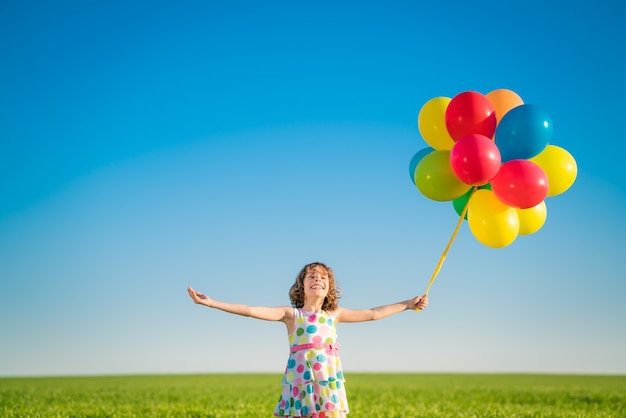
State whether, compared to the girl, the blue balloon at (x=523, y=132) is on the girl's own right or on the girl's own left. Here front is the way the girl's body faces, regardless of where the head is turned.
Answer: on the girl's own left

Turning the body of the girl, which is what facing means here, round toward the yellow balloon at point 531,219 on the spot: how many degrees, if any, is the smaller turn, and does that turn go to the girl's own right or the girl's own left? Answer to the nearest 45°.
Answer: approximately 90° to the girl's own left

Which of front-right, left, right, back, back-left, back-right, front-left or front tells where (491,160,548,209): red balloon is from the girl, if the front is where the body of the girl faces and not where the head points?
left

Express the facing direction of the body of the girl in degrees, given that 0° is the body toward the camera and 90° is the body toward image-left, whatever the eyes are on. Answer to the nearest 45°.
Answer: approximately 0°
